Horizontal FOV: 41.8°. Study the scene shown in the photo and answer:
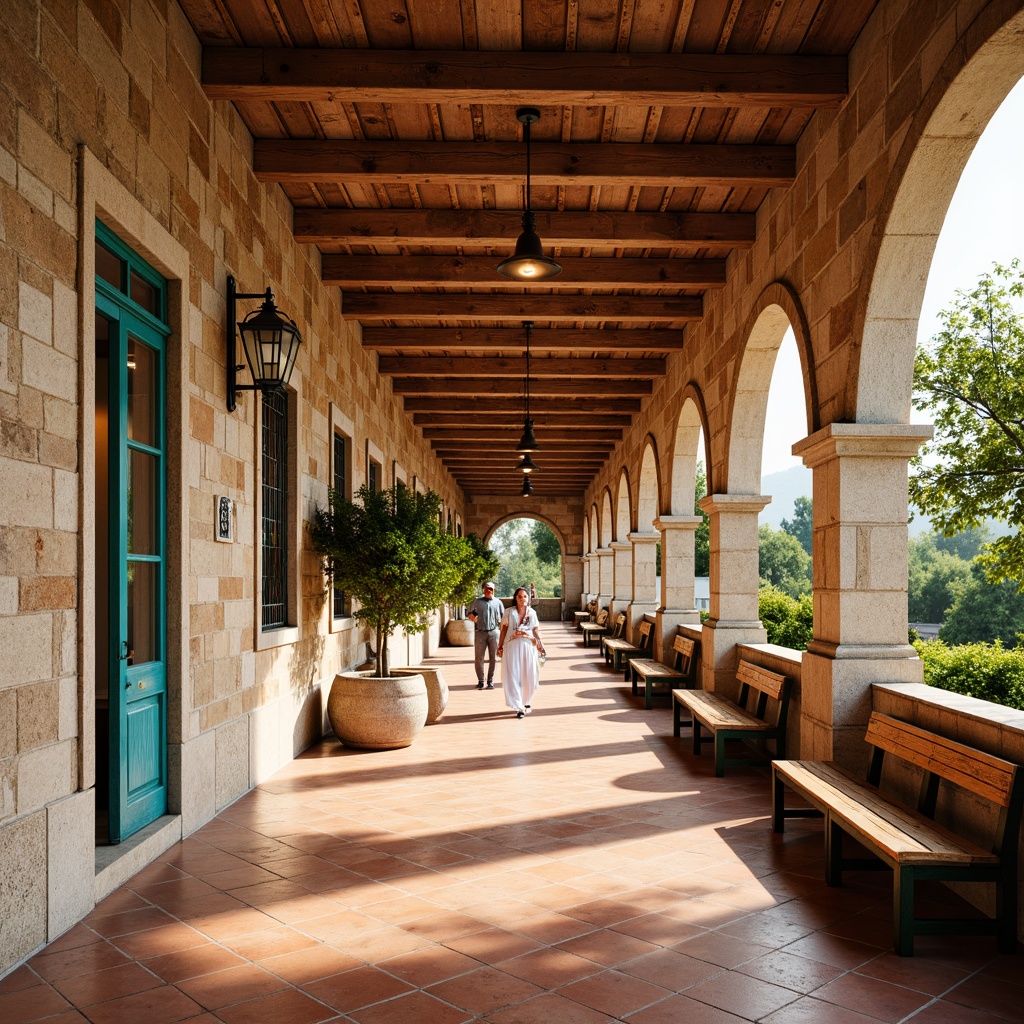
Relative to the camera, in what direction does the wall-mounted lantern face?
facing to the right of the viewer

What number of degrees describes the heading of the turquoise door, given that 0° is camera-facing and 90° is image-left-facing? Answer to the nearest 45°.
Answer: approximately 315°

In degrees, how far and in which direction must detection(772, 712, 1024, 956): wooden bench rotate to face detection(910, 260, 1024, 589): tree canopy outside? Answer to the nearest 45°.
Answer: approximately 135° to its right

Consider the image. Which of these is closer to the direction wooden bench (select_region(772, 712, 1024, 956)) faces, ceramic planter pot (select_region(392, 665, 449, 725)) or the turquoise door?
the turquoise door

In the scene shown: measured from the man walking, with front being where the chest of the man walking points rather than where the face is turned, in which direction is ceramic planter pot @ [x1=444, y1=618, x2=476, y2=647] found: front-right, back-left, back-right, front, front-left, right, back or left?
back

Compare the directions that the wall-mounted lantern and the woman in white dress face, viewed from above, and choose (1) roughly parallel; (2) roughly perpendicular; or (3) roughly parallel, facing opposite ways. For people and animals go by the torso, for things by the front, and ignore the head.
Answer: roughly perpendicular

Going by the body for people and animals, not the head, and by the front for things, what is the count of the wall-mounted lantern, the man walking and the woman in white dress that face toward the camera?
2

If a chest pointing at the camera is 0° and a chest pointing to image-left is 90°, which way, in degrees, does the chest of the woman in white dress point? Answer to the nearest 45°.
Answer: approximately 0°
